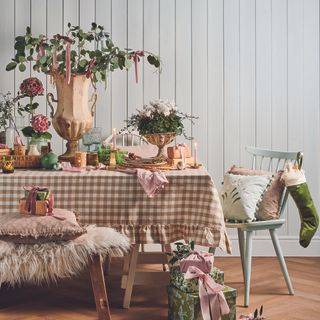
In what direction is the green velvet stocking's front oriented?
to the viewer's left

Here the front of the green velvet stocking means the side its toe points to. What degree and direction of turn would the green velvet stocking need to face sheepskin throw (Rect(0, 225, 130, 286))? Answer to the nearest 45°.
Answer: approximately 45° to its left

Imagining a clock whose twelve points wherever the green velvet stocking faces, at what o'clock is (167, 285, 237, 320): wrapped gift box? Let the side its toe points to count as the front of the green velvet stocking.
The wrapped gift box is roughly at 10 o'clock from the green velvet stocking.

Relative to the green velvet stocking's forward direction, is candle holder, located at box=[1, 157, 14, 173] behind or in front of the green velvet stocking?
in front

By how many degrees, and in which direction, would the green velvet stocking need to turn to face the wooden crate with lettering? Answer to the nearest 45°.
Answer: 0° — it already faces it

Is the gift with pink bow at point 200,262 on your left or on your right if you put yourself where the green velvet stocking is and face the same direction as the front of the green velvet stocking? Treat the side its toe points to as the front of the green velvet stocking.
on your left

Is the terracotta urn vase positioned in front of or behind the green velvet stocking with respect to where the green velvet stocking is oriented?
in front
